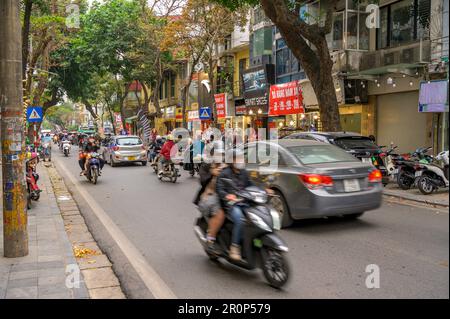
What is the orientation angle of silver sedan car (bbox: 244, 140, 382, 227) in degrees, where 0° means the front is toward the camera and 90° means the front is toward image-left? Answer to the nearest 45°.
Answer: approximately 135°

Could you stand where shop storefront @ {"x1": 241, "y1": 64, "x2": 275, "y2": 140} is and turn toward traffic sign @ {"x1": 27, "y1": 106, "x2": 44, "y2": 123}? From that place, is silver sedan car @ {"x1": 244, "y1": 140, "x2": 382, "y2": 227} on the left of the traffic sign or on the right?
left

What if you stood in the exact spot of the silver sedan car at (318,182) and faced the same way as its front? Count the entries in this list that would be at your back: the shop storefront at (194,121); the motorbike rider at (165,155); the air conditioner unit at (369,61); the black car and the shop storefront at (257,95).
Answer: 0

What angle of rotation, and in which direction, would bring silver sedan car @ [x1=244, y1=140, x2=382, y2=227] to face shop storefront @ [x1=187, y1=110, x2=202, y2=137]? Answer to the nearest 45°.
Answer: approximately 45° to its right

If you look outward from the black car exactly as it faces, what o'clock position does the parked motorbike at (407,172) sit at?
The parked motorbike is roughly at 3 o'clock from the black car.

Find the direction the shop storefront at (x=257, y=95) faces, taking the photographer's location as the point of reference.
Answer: facing the viewer and to the left of the viewer

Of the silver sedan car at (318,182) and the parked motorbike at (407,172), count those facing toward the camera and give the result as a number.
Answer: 0

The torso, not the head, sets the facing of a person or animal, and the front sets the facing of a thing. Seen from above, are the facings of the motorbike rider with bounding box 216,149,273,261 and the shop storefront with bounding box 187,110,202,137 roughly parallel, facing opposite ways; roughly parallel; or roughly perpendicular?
roughly perpendicular

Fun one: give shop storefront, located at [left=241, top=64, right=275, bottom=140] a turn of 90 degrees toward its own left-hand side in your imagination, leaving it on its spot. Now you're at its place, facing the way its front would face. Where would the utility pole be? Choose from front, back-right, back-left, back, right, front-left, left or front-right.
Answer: front-right

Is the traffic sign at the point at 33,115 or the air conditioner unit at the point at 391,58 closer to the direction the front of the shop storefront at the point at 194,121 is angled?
the traffic sign

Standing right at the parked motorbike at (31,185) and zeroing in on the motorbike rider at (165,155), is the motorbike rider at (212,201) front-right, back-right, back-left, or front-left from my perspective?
back-right

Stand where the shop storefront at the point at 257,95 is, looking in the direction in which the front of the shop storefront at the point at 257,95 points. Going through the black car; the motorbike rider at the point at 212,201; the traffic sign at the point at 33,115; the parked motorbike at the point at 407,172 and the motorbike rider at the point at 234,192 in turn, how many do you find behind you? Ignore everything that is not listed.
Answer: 0

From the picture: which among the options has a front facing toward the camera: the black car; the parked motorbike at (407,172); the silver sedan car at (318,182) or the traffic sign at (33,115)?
the traffic sign

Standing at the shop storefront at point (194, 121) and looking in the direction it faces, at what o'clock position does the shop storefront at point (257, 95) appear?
the shop storefront at point (257, 95) is roughly at 10 o'clock from the shop storefront at point (194, 121).

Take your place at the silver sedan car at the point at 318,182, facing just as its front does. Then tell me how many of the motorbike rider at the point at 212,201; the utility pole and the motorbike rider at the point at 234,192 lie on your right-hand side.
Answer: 0

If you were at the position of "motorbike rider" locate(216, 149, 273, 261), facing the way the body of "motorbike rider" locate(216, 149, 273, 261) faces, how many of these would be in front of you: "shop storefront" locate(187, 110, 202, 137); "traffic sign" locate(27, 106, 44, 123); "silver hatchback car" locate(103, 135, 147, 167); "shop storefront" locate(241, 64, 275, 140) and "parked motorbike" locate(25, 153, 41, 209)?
0

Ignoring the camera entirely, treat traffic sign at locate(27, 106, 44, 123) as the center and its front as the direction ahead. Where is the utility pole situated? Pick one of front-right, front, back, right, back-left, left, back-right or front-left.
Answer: front

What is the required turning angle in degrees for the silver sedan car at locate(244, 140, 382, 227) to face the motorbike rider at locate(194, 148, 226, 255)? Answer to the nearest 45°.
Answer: approximately 90° to its left

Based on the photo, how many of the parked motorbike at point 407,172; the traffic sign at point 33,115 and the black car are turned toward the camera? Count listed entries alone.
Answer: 1

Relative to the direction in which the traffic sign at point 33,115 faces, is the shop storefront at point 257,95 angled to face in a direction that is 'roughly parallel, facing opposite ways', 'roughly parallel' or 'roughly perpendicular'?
roughly perpendicular

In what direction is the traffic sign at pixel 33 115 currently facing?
toward the camera
